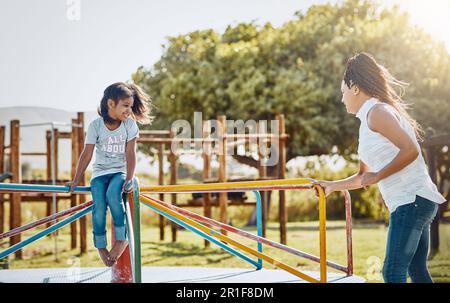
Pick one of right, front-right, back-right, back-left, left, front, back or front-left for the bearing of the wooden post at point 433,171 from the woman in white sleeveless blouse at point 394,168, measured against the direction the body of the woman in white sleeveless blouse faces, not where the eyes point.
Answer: right

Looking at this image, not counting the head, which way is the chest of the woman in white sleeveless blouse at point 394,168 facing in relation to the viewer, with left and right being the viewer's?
facing to the left of the viewer

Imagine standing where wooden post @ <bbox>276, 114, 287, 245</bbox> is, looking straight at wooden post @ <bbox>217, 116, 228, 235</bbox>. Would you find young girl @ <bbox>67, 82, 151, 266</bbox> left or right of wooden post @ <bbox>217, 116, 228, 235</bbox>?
left

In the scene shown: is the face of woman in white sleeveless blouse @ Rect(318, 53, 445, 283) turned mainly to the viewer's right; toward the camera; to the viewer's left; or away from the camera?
to the viewer's left

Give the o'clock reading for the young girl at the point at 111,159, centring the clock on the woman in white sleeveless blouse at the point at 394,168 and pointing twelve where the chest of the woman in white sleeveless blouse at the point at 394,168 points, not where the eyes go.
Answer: the young girl at the point at 111,159 is roughly at 1 o'clock from the woman in white sleeveless blouse at the point at 394,168.

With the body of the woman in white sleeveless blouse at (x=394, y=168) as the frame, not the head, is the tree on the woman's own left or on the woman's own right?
on the woman's own right

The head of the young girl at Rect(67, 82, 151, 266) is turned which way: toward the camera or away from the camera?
toward the camera

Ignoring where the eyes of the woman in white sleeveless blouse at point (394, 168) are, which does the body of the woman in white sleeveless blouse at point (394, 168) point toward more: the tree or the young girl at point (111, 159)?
the young girl
